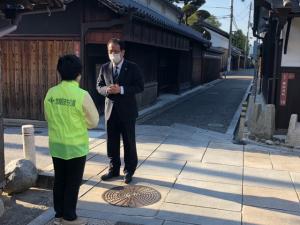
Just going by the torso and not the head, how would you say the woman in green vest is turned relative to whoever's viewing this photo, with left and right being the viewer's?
facing away from the viewer and to the right of the viewer

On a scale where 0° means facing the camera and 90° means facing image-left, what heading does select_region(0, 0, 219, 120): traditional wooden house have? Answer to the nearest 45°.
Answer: approximately 315°

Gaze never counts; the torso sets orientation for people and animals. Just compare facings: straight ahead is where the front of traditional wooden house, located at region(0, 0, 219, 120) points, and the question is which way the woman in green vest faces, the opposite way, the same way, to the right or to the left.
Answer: to the left

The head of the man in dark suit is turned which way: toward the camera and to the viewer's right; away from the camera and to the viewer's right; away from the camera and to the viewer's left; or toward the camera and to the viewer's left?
toward the camera and to the viewer's left

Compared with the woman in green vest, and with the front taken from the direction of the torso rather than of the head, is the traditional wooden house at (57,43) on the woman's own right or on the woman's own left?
on the woman's own left

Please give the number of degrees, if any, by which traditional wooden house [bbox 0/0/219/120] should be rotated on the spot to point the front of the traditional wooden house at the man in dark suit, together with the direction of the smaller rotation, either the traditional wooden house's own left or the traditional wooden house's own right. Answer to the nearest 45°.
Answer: approximately 45° to the traditional wooden house's own right

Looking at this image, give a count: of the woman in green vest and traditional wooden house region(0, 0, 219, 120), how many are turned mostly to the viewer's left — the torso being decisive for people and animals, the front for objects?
0

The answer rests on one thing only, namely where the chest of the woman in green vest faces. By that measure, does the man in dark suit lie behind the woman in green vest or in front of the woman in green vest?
in front

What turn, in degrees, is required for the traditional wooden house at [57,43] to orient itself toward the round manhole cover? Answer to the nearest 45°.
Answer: approximately 45° to its right

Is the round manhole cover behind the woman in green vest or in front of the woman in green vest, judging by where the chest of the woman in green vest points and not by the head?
in front

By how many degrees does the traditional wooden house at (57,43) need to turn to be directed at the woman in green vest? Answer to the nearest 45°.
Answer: approximately 45° to its right
